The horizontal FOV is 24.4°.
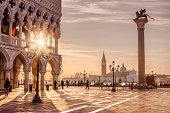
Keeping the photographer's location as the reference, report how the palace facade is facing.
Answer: facing the viewer and to the right of the viewer
